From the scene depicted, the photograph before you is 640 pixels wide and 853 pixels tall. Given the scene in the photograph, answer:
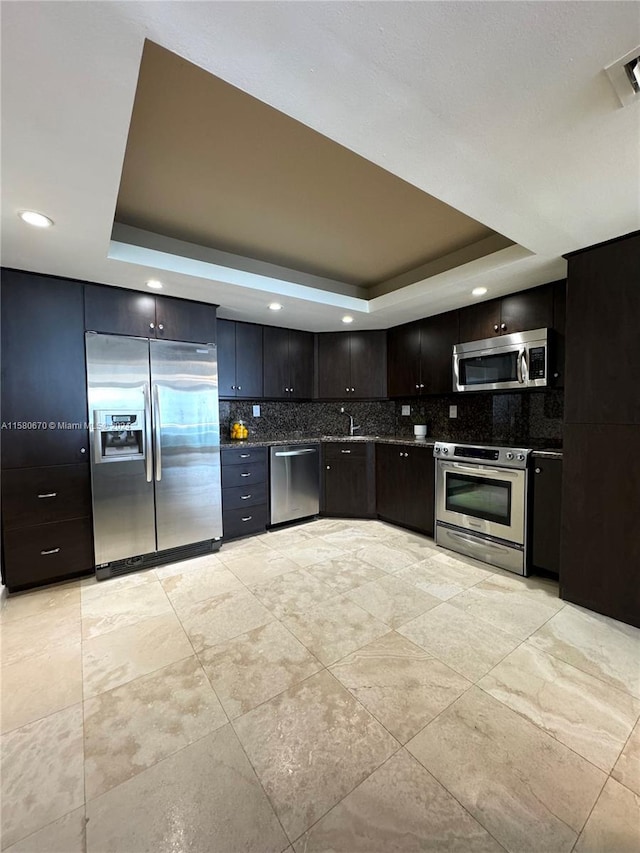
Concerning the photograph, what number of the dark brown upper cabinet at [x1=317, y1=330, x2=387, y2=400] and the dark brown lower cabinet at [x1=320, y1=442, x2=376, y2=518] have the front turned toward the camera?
2

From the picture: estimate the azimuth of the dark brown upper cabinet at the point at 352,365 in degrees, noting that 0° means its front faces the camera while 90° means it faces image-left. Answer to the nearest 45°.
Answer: approximately 0°

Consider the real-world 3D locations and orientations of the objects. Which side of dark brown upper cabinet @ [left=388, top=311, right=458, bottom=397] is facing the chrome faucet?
right

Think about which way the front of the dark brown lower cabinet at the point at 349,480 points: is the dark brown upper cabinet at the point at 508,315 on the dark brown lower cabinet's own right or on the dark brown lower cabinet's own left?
on the dark brown lower cabinet's own left

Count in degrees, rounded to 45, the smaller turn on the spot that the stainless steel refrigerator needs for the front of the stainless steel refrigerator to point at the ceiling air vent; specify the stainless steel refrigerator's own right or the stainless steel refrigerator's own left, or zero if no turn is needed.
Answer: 0° — it already faces it

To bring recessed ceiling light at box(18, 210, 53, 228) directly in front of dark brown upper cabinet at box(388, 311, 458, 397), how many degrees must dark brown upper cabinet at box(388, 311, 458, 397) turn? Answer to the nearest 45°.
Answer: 0° — it already faces it

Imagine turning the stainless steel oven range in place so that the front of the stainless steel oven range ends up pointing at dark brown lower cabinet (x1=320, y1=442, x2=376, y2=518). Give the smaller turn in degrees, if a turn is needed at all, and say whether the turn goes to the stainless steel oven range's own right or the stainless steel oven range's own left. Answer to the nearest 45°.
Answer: approximately 45° to the stainless steel oven range's own right

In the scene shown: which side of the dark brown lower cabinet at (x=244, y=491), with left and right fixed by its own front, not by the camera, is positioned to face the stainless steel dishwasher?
left
